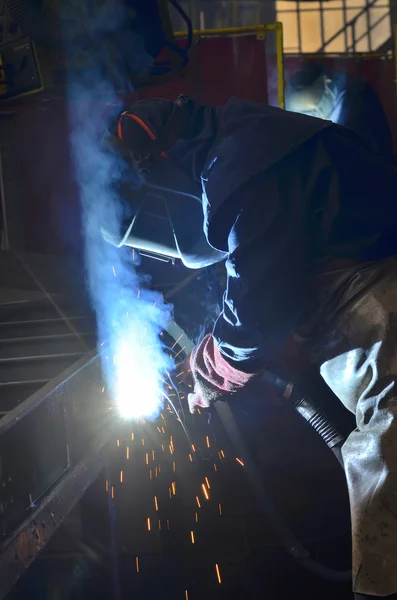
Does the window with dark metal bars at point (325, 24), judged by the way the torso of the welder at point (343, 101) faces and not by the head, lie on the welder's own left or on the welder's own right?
on the welder's own right

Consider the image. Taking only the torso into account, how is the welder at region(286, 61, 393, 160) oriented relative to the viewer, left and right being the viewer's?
facing to the left of the viewer

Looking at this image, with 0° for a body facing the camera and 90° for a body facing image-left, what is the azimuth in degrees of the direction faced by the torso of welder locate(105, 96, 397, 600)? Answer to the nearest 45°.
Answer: approximately 90°
